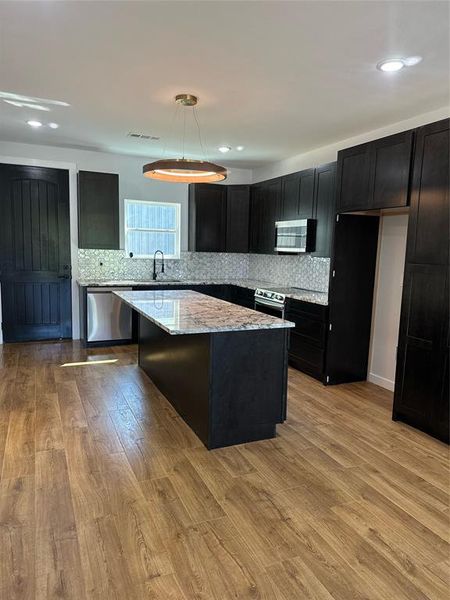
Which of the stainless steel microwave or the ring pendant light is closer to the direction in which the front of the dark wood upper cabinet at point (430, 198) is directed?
the ring pendant light

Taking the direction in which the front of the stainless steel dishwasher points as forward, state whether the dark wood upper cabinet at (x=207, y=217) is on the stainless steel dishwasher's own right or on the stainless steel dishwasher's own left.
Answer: on the stainless steel dishwasher's own left

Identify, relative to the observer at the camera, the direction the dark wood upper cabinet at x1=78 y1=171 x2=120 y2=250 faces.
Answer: facing the viewer

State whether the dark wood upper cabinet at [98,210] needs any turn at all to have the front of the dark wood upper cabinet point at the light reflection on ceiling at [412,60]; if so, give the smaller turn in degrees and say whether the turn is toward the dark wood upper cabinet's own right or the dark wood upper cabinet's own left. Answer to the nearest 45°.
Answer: approximately 45° to the dark wood upper cabinet's own left

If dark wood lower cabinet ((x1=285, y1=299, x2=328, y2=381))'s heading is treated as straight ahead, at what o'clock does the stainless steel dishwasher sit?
The stainless steel dishwasher is roughly at 2 o'clock from the dark wood lower cabinet.

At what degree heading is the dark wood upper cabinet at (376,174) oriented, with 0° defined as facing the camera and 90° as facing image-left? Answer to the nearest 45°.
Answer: approximately 45°

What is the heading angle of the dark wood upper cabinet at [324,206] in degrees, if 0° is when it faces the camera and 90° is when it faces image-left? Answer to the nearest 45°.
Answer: approximately 45°

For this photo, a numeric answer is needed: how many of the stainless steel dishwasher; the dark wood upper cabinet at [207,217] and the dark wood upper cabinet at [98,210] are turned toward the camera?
3

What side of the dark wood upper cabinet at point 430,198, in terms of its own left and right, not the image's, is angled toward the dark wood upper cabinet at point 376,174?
right

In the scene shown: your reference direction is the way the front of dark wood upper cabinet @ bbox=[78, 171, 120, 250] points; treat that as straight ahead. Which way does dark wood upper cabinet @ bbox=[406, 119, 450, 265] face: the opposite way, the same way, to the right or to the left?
to the right

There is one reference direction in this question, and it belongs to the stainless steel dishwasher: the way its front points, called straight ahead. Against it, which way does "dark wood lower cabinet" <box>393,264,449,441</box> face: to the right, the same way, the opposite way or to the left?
to the right
